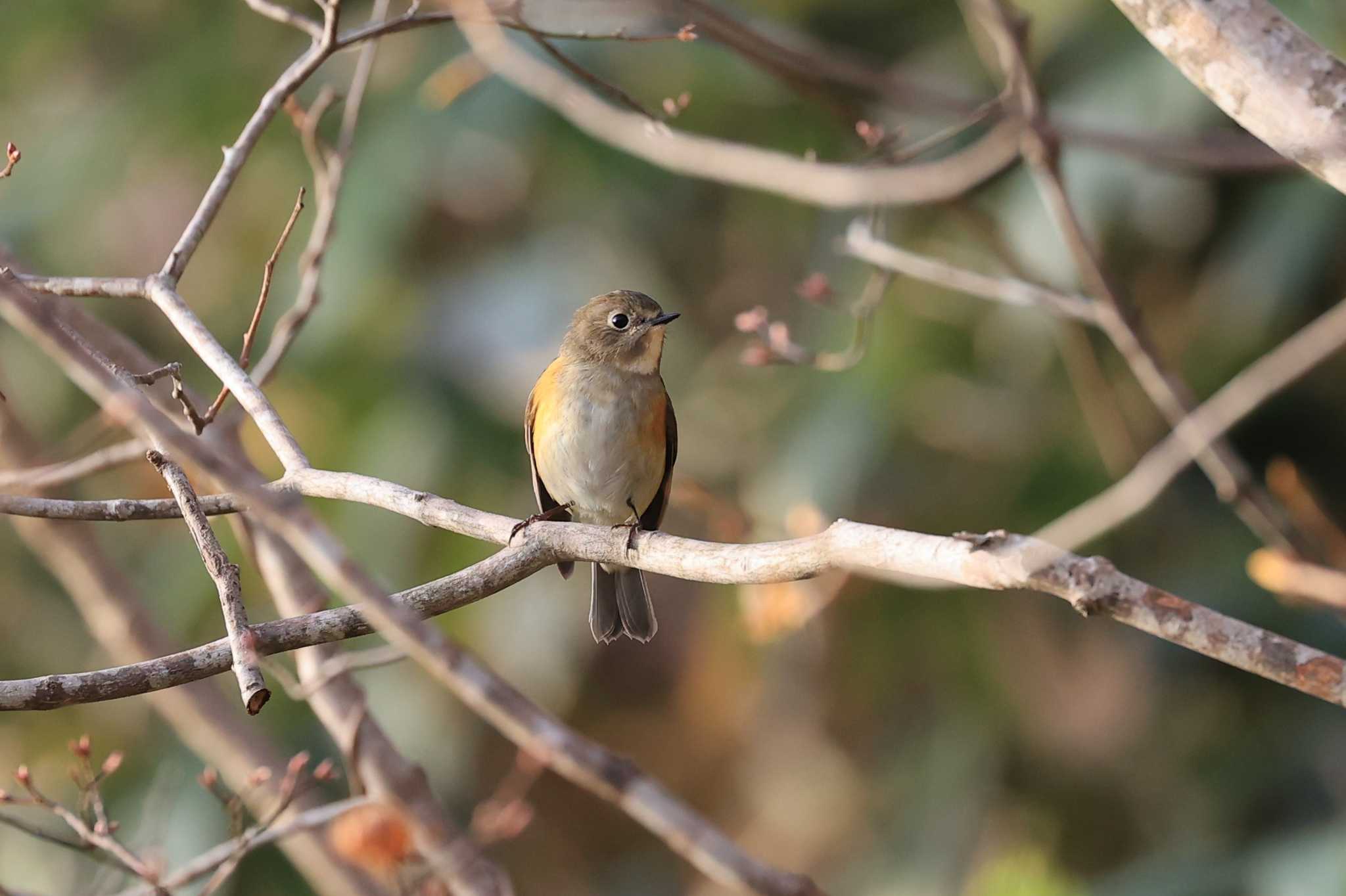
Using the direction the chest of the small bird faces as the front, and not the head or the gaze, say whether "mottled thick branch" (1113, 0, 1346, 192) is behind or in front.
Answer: in front

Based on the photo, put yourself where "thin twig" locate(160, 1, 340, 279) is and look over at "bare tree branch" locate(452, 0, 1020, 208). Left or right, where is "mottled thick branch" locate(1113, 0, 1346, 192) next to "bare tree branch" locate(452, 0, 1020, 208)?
right

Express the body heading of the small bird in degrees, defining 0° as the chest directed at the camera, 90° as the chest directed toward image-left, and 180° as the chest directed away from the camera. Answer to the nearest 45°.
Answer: approximately 0°

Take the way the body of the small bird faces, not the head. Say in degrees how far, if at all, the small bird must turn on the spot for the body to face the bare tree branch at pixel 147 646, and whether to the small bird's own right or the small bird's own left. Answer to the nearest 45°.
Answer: approximately 90° to the small bird's own right
